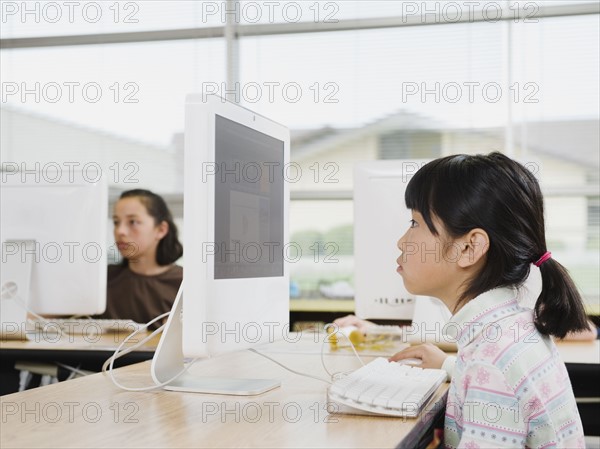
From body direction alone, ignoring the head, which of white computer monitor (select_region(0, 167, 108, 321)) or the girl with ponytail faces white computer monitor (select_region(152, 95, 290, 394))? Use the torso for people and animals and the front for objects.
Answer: the girl with ponytail

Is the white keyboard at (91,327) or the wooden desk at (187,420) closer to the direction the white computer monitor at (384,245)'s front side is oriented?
the white keyboard

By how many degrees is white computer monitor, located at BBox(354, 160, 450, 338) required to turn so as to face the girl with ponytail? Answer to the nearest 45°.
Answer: approximately 180°

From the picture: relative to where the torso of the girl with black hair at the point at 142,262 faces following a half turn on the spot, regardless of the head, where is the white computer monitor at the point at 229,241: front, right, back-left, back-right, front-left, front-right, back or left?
back-right

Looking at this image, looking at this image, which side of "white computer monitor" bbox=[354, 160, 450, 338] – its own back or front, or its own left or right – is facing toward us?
back

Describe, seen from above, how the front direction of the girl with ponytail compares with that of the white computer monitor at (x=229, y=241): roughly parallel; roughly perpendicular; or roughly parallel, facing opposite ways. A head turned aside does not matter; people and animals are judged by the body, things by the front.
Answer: roughly parallel, facing opposite ways

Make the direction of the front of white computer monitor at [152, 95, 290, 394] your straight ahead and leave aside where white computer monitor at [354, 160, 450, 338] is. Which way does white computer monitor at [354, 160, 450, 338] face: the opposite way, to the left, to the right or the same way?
to the left

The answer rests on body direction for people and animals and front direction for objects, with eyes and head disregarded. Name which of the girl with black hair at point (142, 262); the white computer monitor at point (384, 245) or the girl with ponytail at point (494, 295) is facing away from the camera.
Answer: the white computer monitor

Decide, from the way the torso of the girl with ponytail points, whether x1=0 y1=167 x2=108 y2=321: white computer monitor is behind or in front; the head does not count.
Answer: in front

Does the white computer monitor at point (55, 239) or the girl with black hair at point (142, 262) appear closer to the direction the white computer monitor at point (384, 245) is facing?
the girl with black hair

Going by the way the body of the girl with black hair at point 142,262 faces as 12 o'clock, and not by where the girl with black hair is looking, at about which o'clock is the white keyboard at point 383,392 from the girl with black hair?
The white keyboard is roughly at 10 o'clock from the girl with black hair.

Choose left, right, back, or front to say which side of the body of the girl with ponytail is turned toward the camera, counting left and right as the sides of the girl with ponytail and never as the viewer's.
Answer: left

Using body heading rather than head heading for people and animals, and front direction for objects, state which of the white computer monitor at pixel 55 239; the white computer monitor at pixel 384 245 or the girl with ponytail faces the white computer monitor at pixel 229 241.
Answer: the girl with ponytail

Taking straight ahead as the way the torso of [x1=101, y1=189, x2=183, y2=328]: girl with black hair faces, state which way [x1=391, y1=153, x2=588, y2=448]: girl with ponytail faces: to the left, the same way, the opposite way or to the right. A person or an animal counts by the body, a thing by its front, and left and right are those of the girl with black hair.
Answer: to the right

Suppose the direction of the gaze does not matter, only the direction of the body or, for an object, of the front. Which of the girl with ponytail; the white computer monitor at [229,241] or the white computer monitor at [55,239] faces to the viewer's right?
the white computer monitor at [229,241]

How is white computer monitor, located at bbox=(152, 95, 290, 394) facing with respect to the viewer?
to the viewer's right

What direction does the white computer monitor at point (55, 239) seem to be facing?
away from the camera

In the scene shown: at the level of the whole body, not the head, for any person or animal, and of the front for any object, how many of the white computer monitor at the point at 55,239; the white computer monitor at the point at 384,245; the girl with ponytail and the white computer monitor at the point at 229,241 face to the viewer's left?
1
